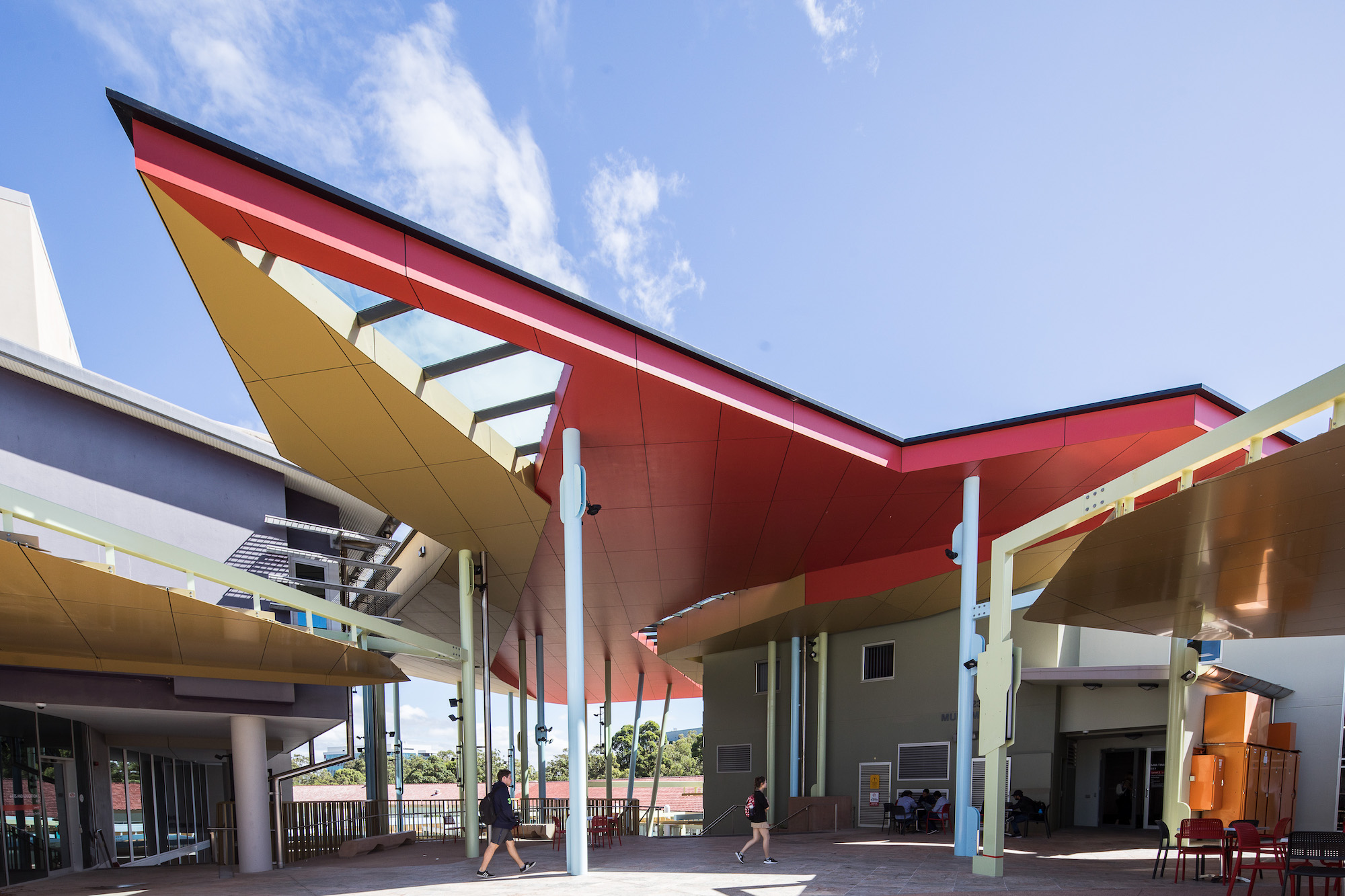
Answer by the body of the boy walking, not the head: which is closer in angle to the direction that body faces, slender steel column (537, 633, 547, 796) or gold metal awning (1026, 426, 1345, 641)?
the gold metal awning

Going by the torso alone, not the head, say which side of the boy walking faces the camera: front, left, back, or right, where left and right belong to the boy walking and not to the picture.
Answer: right

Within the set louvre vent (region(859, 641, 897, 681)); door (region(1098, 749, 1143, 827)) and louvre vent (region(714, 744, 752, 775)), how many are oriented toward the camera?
3

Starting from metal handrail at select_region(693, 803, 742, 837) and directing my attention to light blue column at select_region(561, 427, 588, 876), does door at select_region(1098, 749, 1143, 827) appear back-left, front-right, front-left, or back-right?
back-left

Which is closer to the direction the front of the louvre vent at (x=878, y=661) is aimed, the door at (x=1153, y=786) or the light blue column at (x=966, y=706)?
the light blue column

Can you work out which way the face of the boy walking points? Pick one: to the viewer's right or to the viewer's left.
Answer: to the viewer's right

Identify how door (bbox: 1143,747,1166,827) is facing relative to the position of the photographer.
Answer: facing the viewer

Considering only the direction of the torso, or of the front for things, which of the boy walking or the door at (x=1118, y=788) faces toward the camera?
the door

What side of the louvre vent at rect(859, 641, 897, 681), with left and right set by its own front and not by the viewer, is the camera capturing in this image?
front
